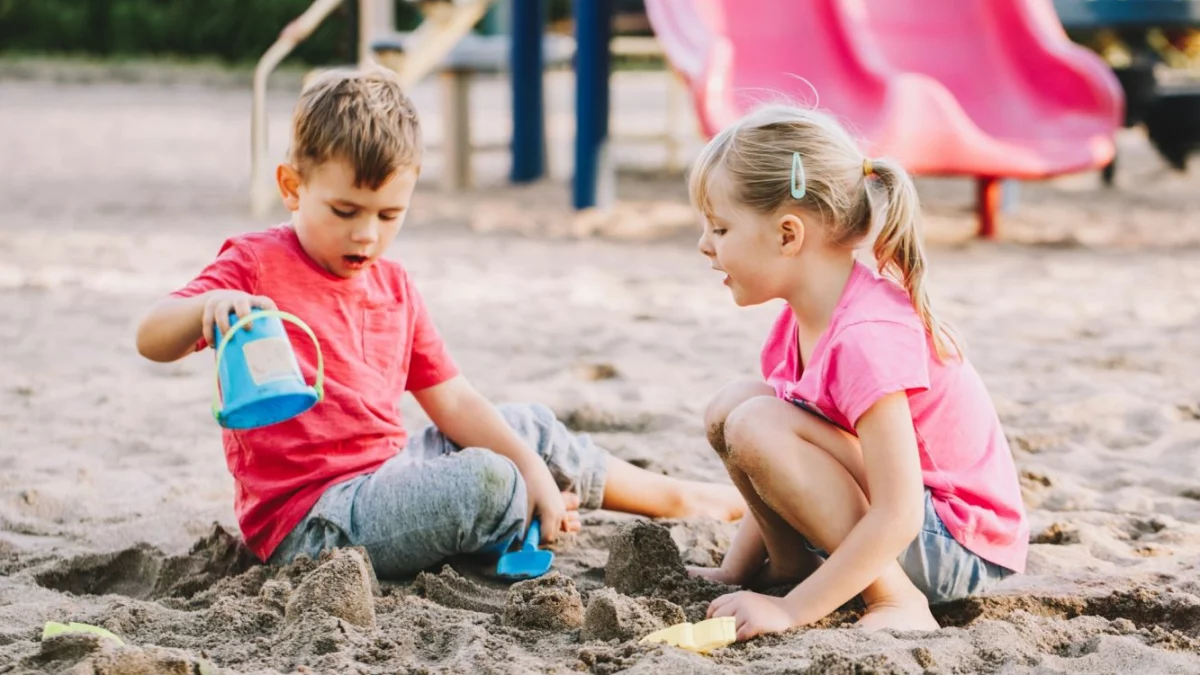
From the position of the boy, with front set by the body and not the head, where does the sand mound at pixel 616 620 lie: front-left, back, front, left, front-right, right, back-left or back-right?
front

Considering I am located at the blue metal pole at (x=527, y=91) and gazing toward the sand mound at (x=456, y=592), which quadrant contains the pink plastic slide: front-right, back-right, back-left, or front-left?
front-left

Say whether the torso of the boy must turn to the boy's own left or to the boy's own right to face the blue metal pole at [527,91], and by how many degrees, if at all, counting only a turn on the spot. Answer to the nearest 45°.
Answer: approximately 135° to the boy's own left

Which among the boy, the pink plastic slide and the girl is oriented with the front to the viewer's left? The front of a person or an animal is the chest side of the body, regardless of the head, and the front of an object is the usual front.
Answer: the girl

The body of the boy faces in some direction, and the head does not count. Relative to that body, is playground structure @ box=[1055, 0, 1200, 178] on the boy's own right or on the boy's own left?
on the boy's own left

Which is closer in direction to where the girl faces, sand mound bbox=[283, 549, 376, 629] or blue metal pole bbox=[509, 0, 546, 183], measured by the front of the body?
the sand mound

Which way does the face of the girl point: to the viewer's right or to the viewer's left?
to the viewer's left

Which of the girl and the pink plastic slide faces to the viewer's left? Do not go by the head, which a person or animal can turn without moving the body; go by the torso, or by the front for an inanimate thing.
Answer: the girl

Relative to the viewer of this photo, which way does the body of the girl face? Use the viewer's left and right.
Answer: facing to the left of the viewer

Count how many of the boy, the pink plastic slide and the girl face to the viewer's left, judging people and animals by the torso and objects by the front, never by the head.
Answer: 1

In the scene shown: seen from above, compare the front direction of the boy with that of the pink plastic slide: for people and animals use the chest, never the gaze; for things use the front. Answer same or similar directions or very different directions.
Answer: same or similar directions

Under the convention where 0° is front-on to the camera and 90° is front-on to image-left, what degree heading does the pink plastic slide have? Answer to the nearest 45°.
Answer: approximately 315°

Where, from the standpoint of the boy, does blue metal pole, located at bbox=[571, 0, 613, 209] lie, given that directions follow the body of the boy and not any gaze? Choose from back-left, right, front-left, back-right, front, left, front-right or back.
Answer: back-left

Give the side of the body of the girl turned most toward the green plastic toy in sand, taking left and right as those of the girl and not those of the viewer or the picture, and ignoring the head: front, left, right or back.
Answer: front
